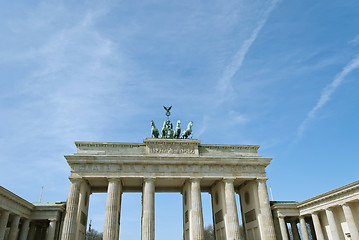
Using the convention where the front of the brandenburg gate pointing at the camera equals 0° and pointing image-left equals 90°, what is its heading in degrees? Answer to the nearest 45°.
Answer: approximately 0°
